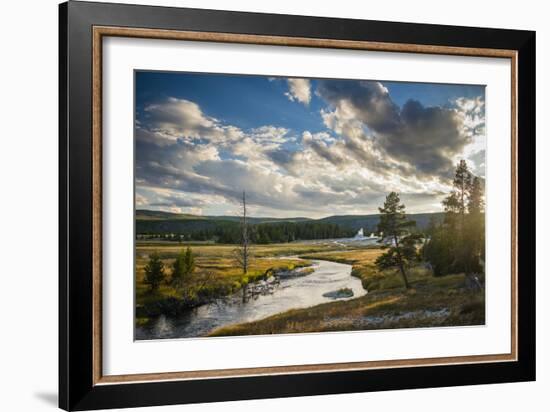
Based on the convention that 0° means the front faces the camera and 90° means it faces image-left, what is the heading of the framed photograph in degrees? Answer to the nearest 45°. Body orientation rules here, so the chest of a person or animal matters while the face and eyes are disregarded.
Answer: approximately 315°
